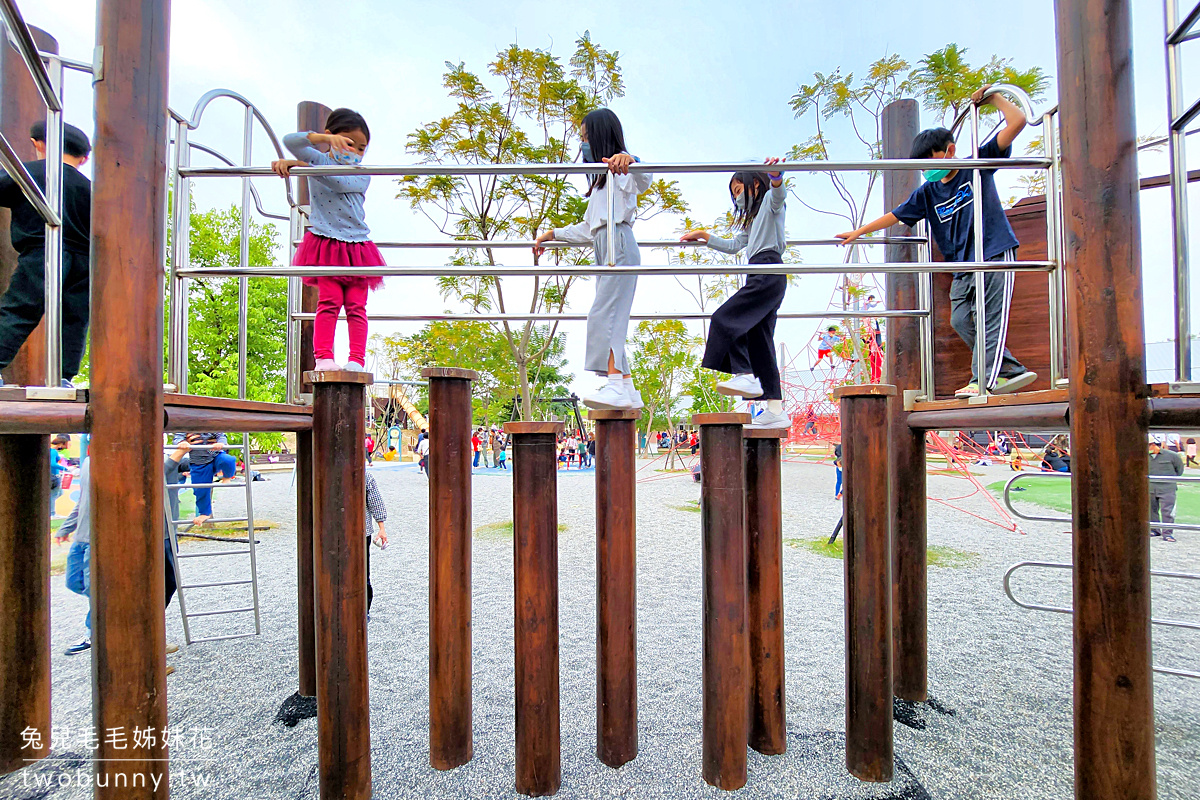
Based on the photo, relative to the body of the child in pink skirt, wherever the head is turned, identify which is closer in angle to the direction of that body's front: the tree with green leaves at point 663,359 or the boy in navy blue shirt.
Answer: the boy in navy blue shirt

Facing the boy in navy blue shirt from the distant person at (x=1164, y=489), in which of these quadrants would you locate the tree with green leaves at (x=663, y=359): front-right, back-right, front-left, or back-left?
back-right

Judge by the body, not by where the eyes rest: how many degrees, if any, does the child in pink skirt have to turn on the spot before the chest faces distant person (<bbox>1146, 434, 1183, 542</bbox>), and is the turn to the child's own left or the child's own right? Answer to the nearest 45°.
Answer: approximately 90° to the child's own left

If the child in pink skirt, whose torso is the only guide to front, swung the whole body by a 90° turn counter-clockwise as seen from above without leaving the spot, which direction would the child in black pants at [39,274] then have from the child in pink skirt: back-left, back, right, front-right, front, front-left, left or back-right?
back

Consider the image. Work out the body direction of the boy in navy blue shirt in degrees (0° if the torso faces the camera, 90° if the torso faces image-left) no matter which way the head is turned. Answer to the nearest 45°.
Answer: approximately 45°

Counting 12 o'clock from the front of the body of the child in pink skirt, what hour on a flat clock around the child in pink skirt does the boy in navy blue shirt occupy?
The boy in navy blue shirt is roughly at 10 o'clock from the child in pink skirt.

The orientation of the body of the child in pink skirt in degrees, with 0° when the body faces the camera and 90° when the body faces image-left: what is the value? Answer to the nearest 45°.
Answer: approximately 0°
